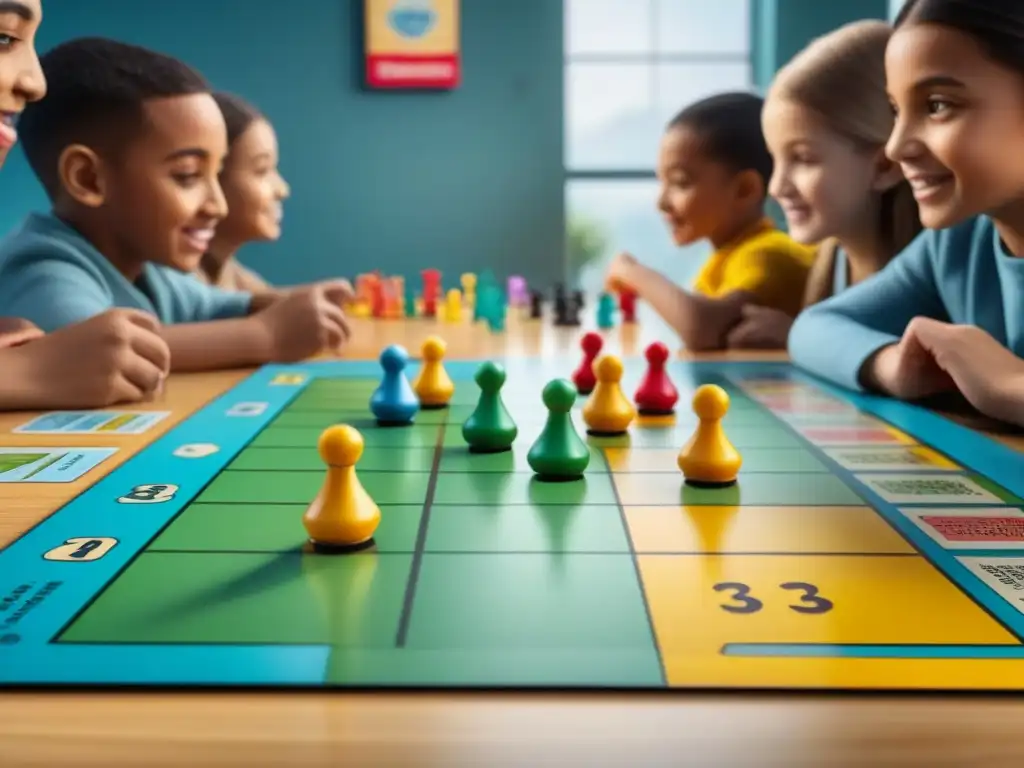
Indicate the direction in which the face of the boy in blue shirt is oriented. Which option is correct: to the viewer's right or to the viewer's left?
to the viewer's right

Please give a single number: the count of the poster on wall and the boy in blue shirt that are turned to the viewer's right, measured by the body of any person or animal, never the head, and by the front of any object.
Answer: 1

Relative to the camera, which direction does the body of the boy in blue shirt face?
to the viewer's right

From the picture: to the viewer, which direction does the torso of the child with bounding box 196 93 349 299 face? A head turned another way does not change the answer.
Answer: to the viewer's right

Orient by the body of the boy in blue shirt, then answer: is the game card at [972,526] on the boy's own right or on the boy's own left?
on the boy's own right

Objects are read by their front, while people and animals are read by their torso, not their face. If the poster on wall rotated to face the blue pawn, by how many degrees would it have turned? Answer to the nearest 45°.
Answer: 0° — it already faces it

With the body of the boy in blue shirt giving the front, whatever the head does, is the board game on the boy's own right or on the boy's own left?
on the boy's own right

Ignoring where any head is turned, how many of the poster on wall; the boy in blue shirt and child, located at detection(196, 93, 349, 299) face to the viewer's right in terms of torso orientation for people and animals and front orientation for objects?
2

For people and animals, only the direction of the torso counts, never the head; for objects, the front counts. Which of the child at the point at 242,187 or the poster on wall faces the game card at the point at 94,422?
the poster on wall

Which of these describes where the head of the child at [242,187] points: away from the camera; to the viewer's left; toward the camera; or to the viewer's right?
to the viewer's right

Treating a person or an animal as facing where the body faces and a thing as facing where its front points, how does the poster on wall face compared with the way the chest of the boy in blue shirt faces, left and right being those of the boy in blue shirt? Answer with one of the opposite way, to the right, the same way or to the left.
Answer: to the right

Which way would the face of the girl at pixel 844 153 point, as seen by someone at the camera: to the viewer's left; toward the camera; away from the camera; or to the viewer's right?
to the viewer's left
